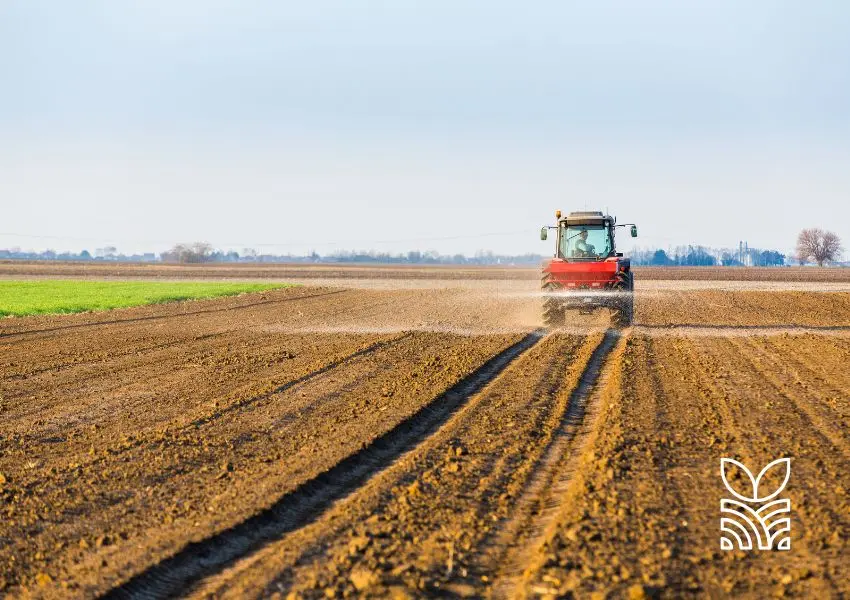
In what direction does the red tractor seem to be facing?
away from the camera
